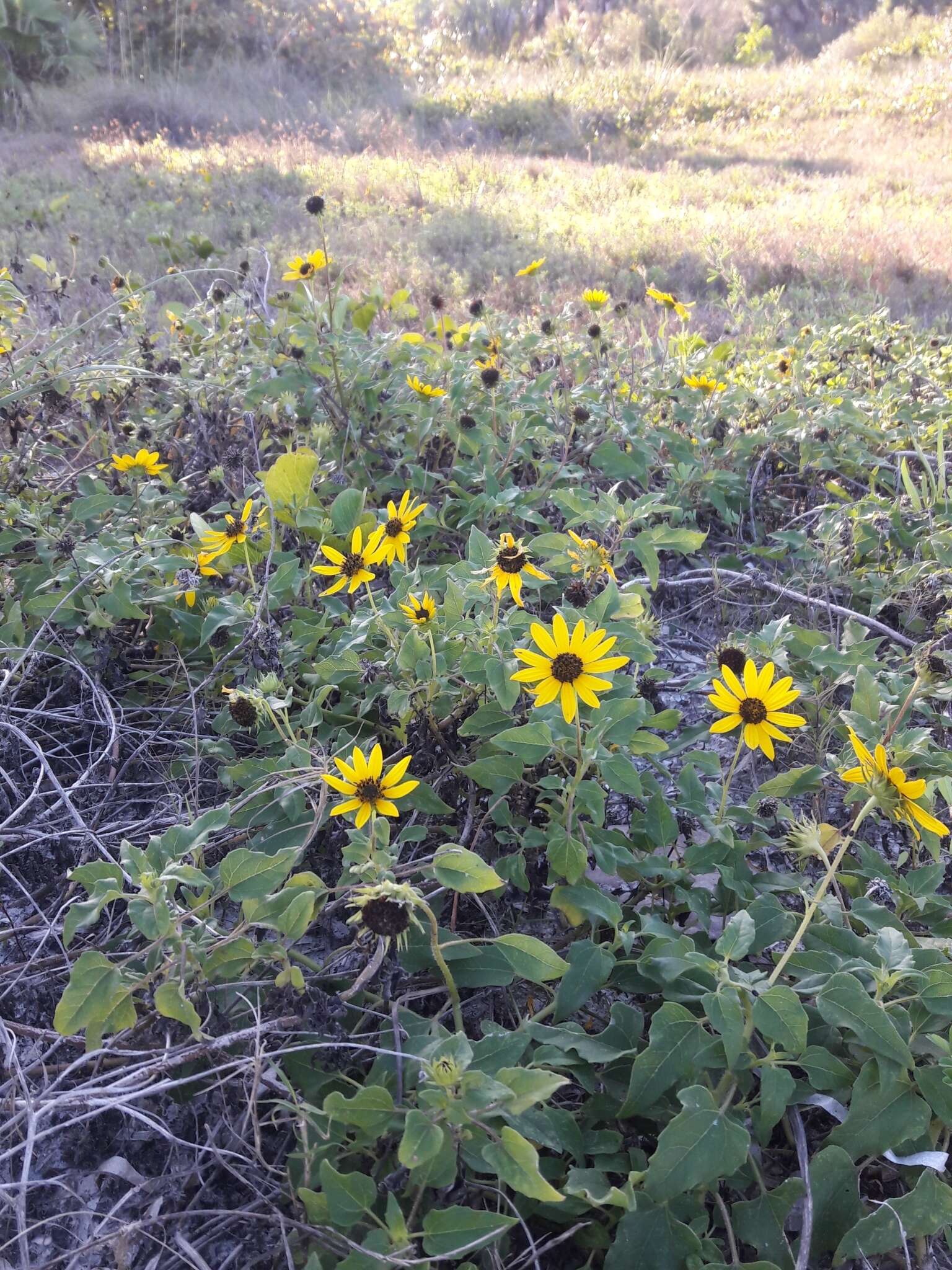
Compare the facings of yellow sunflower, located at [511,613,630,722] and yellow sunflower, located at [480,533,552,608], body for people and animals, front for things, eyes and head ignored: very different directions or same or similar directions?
same or similar directions

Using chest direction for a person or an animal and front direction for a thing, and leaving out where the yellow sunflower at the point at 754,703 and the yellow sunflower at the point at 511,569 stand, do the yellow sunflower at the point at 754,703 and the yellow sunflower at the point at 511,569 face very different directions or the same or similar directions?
same or similar directions

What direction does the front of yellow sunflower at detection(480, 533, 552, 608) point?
toward the camera

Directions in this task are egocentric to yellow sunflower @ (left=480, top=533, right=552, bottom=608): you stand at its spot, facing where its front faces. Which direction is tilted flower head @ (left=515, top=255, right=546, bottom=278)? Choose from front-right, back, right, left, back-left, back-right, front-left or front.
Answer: back

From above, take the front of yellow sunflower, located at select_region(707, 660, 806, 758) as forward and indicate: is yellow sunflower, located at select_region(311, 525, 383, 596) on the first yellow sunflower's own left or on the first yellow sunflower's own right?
on the first yellow sunflower's own right

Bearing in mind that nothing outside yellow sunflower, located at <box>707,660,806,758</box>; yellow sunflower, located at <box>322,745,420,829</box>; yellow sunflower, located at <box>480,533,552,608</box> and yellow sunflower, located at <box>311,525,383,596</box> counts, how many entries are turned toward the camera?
4

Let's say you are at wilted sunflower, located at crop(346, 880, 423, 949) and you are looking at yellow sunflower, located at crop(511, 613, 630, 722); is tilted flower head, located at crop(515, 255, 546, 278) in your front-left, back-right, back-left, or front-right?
front-left

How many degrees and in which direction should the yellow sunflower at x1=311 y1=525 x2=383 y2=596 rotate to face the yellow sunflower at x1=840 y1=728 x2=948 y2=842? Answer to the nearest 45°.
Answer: approximately 45° to its left

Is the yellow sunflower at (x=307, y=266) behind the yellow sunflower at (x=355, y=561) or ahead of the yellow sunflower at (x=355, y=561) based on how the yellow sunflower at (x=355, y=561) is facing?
behind

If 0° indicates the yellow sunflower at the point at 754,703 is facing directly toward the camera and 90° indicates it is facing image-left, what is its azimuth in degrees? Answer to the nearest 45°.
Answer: approximately 0°

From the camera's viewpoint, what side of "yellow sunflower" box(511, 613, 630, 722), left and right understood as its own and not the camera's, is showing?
front

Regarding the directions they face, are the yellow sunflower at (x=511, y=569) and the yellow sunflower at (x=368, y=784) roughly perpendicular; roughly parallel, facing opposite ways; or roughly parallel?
roughly parallel

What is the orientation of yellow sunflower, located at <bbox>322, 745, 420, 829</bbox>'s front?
toward the camera

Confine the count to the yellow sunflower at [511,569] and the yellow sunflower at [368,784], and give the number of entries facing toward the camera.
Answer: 2

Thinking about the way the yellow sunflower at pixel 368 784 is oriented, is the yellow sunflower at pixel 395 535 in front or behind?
behind
